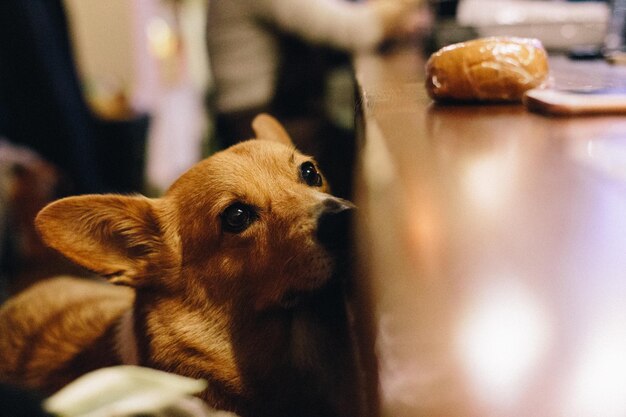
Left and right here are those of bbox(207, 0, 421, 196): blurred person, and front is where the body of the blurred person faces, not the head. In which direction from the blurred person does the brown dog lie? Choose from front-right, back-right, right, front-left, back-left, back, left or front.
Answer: right

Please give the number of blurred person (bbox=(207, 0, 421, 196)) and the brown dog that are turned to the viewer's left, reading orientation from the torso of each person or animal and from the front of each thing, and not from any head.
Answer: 0

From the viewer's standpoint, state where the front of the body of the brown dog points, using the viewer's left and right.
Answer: facing the viewer and to the right of the viewer

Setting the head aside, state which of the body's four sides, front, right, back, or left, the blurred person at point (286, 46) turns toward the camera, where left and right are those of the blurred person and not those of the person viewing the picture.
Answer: right
